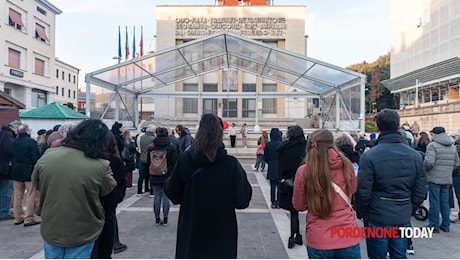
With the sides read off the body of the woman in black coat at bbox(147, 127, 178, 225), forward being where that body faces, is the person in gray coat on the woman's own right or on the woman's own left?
on the woman's own right

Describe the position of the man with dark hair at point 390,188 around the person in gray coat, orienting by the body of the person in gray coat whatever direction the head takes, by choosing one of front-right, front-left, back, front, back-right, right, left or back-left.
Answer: back-left

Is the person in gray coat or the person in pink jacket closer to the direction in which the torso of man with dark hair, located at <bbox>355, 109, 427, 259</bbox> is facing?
the person in gray coat

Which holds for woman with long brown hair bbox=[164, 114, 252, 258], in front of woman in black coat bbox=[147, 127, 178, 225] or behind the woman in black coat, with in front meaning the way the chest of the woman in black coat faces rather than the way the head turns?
behind

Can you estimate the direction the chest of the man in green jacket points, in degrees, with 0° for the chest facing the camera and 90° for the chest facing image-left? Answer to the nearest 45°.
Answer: approximately 180°

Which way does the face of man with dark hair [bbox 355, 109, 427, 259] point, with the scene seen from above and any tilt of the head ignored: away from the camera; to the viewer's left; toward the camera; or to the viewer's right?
away from the camera

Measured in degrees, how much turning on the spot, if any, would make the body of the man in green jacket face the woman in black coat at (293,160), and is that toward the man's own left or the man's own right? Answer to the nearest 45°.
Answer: approximately 90° to the man's own right

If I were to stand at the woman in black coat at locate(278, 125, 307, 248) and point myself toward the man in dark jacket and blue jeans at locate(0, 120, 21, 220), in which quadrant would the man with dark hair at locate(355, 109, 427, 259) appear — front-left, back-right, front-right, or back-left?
back-left

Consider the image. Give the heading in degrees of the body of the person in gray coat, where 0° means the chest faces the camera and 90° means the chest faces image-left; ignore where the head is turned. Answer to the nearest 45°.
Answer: approximately 135°

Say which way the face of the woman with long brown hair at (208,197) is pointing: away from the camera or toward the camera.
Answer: away from the camera

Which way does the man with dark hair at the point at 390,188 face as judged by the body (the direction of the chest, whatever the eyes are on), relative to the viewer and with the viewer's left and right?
facing away from the viewer

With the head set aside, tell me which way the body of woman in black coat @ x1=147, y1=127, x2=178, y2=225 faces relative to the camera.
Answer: away from the camera

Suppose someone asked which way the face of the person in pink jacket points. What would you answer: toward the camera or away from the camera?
away from the camera

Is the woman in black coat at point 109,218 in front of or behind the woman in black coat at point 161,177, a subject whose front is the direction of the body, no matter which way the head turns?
behind
